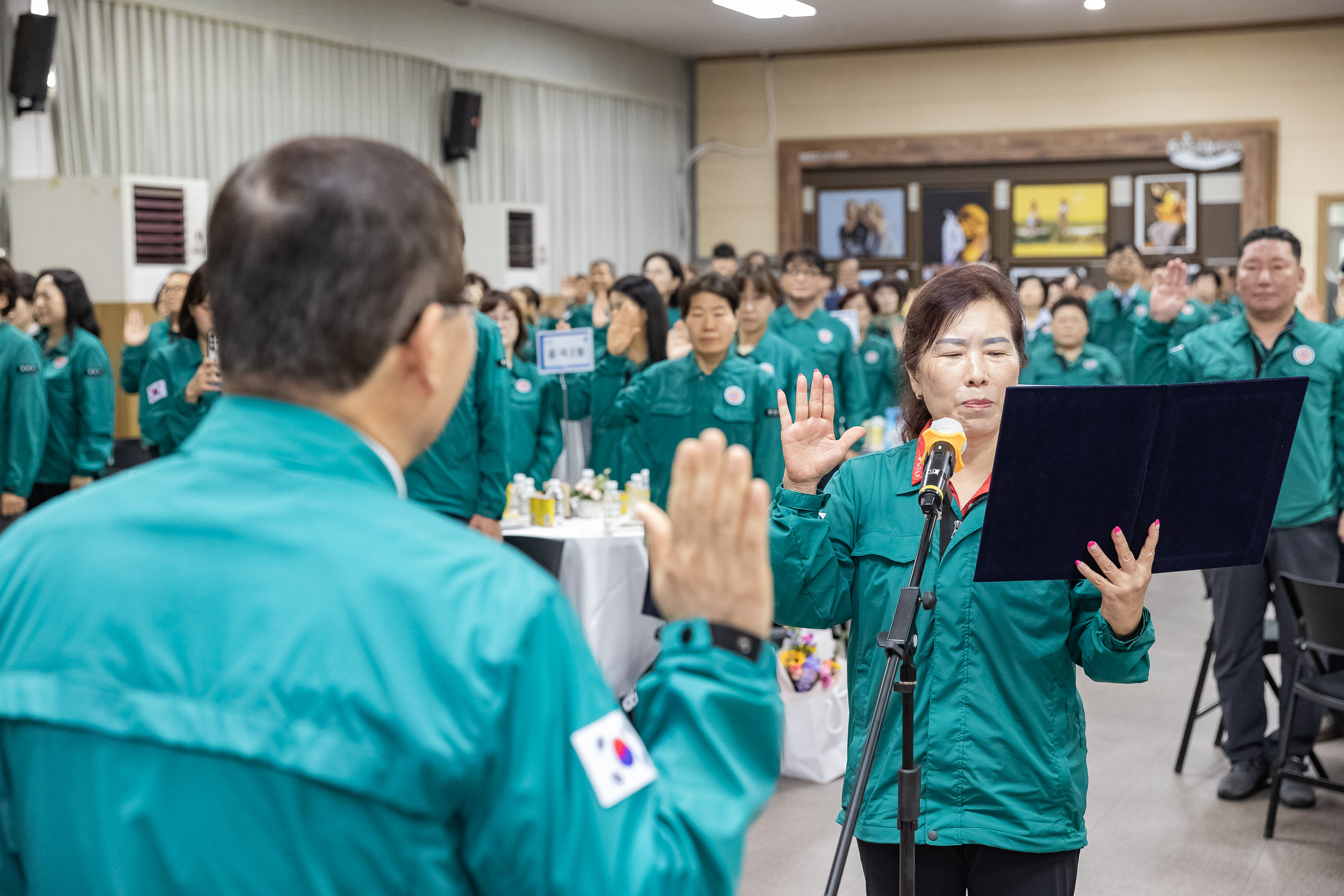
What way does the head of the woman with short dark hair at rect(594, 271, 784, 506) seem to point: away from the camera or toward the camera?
toward the camera

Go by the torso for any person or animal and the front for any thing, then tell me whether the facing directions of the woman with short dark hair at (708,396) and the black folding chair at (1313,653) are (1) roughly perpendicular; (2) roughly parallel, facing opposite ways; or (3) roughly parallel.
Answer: roughly perpendicular

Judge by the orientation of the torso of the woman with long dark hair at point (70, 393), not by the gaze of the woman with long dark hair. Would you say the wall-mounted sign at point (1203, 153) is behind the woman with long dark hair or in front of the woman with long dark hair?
behind

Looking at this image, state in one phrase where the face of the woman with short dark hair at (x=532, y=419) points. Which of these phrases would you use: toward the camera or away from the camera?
toward the camera

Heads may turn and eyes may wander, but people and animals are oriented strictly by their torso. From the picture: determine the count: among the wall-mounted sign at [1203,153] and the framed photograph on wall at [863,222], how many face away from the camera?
0

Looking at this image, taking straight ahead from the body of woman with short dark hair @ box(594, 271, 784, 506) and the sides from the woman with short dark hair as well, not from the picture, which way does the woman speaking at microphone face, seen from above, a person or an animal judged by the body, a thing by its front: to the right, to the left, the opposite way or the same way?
the same way

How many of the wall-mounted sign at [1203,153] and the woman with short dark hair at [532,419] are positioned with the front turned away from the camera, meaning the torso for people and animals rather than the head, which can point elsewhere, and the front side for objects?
0

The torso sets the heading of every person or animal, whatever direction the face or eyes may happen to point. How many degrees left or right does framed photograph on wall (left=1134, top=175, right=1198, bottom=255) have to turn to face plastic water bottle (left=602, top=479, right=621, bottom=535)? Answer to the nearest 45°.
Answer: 0° — it already faces it

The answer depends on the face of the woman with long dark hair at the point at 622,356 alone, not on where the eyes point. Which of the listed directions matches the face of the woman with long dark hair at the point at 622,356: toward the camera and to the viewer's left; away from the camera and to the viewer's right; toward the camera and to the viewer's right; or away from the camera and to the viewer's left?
toward the camera and to the viewer's left

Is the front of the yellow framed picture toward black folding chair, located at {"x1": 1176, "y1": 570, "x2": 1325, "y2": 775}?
yes

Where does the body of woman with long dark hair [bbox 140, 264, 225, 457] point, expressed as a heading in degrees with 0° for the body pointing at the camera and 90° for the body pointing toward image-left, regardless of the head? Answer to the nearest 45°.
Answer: approximately 270°

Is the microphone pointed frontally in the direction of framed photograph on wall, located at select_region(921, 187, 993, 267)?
yes

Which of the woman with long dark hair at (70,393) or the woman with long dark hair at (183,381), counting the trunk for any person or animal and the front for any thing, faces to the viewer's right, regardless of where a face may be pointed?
the woman with long dark hair at (183,381)

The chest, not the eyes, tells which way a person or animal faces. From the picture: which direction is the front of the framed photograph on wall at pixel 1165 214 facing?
toward the camera

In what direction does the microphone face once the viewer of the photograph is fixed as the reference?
facing away from the viewer

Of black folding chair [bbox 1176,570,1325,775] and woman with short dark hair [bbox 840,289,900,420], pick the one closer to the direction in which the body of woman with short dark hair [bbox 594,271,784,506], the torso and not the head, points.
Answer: the black folding chair
